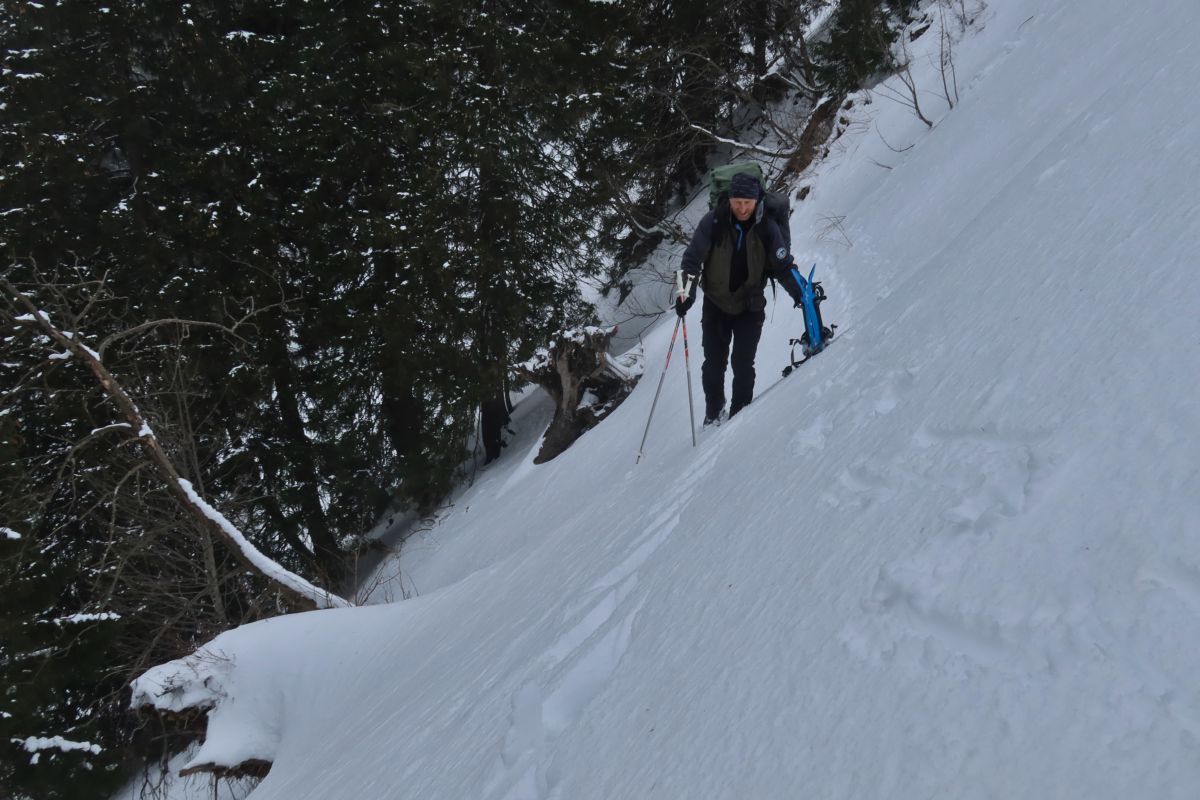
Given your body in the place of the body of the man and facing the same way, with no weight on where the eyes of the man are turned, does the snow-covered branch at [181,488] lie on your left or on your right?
on your right

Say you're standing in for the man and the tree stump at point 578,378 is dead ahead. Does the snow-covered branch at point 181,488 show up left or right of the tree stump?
left

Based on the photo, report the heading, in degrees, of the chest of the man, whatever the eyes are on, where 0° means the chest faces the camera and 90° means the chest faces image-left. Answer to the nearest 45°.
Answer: approximately 0°
